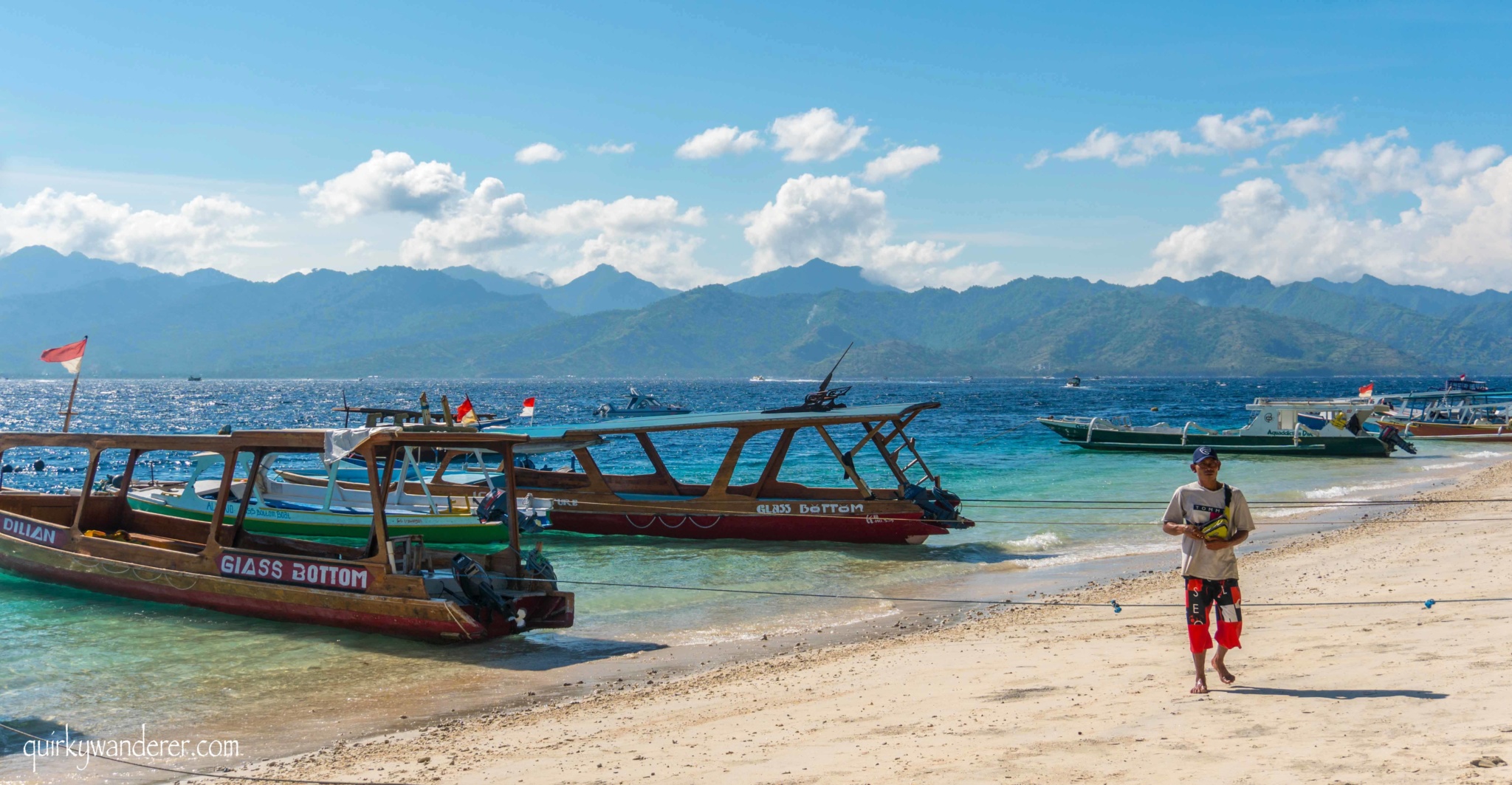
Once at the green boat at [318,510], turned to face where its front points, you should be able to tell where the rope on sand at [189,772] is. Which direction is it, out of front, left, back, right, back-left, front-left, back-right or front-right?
left

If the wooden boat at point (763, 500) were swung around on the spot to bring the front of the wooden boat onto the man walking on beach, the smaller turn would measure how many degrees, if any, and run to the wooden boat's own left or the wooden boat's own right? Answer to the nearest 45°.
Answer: approximately 90° to the wooden boat's own left

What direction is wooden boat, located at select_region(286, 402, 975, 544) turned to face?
to the viewer's left

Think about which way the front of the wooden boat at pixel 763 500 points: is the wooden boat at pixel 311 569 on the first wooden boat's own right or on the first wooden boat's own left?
on the first wooden boat's own left

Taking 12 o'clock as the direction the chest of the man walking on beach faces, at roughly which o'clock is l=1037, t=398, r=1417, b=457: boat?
The boat is roughly at 6 o'clock from the man walking on beach.

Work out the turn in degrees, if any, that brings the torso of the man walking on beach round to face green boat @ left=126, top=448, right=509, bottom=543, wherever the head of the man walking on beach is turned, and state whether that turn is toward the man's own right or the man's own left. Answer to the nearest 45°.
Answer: approximately 135° to the man's own right

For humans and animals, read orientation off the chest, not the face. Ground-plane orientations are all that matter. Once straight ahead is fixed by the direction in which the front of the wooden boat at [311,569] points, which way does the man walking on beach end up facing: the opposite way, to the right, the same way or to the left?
to the left

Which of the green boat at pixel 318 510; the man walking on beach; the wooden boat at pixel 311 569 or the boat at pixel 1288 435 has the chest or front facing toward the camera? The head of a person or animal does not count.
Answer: the man walking on beach

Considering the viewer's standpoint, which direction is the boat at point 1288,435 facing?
facing to the left of the viewer

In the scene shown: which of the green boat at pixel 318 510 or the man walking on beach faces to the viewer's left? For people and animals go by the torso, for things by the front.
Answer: the green boat

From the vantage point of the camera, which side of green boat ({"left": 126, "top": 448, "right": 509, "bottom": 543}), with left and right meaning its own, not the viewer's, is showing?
left

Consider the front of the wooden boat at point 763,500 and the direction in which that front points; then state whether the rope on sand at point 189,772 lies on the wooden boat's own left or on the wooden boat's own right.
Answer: on the wooden boat's own left

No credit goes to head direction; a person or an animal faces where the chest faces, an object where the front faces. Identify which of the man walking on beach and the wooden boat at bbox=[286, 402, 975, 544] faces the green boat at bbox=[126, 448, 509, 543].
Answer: the wooden boat
